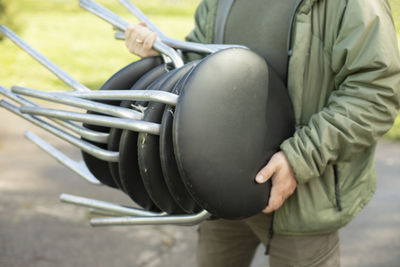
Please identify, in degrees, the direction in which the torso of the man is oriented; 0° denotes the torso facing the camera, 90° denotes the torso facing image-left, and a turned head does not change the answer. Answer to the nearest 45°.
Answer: approximately 45°
